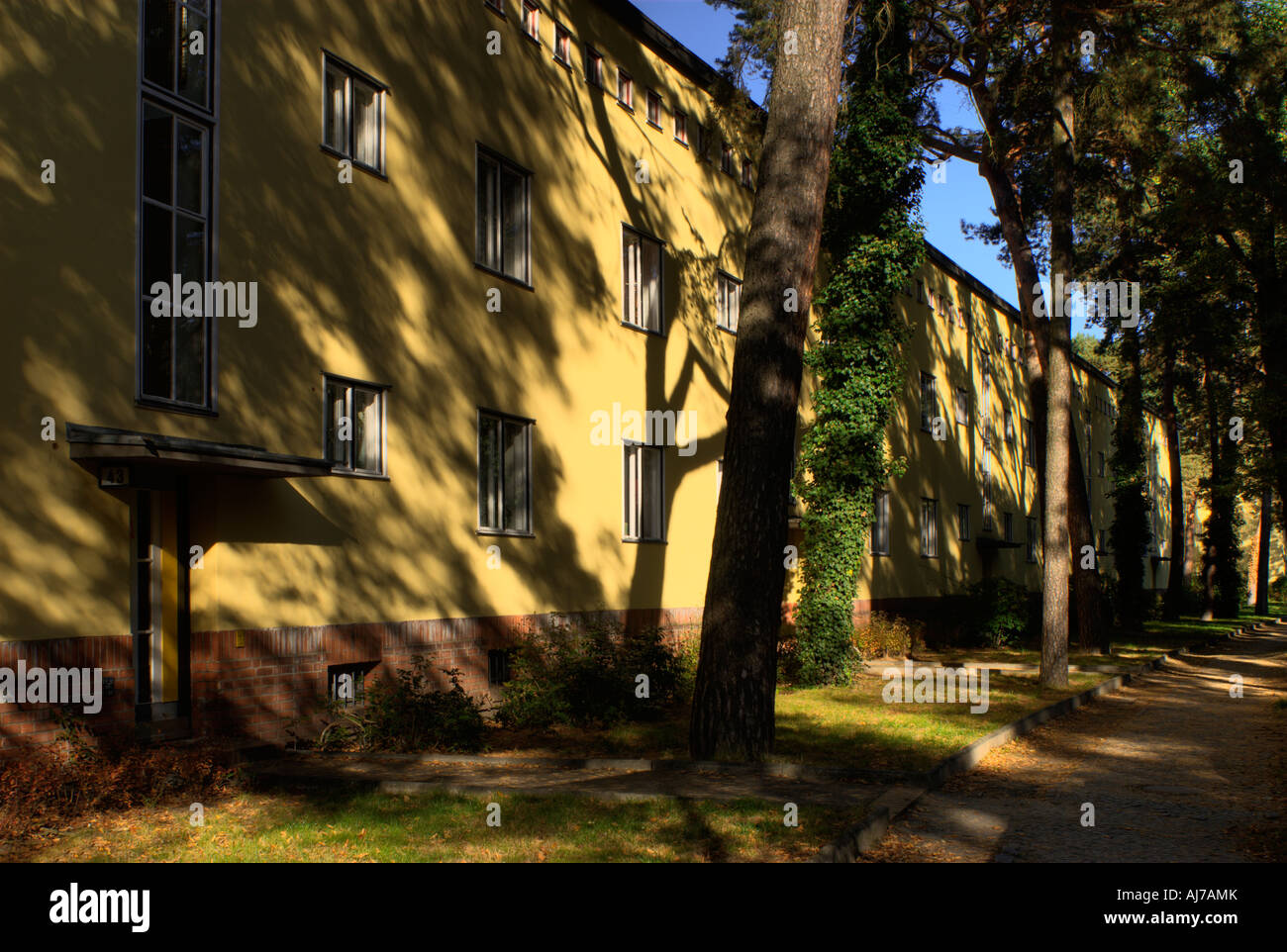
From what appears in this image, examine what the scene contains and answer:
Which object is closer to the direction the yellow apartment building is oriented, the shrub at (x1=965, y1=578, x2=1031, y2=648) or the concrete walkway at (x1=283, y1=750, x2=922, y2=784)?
the concrete walkway

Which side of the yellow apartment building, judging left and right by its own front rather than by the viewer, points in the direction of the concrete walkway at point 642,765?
front

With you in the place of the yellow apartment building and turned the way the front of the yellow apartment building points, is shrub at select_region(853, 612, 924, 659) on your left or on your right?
on your left

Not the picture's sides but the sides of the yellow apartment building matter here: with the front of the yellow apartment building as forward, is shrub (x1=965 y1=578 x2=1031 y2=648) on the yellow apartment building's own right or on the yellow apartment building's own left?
on the yellow apartment building's own left

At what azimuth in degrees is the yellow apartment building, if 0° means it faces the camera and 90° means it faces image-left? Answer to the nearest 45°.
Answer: approximately 315°

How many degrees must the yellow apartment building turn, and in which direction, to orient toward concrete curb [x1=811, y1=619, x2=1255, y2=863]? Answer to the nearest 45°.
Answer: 0° — it already faces it

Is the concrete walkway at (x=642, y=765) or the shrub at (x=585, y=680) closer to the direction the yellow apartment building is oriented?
the concrete walkway

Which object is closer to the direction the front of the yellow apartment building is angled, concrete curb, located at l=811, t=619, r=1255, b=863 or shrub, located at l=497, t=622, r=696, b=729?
the concrete curb

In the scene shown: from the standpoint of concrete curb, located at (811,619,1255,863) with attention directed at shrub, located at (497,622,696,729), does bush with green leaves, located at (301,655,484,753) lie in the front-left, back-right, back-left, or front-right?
front-left
